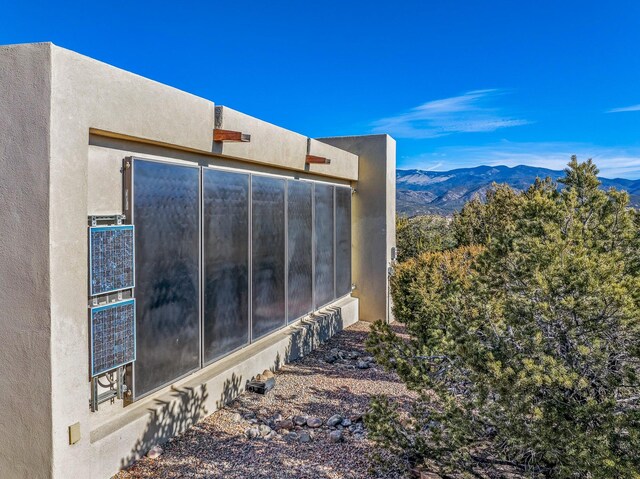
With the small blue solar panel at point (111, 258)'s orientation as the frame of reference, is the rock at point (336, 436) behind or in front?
in front

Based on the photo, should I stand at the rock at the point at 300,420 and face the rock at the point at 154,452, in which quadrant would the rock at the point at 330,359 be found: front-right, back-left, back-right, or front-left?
back-right

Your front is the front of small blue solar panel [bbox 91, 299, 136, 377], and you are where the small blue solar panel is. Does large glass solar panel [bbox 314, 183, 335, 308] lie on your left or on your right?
on your left

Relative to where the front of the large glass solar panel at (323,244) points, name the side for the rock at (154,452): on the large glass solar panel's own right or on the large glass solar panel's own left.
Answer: on the large glass solar panel's own right

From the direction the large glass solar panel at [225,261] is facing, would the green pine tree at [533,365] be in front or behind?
in front

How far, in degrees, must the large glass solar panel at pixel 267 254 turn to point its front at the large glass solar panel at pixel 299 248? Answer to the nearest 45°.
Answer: approximately 90° to its left

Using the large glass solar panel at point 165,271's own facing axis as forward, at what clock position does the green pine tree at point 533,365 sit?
The green pine tree is roughly at 12 o'clock from the large glass solar panel.

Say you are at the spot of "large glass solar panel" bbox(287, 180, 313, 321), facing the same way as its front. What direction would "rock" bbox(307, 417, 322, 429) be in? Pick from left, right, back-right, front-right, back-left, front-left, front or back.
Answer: front-right

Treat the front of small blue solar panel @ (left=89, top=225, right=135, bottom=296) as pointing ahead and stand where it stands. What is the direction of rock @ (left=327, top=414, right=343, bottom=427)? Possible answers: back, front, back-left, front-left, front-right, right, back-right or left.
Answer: front-left

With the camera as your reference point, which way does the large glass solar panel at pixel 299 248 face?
facing the viewer and to the right of the viewer

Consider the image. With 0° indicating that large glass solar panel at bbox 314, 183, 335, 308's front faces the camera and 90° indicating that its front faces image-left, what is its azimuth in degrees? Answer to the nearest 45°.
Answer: approximately 315°
